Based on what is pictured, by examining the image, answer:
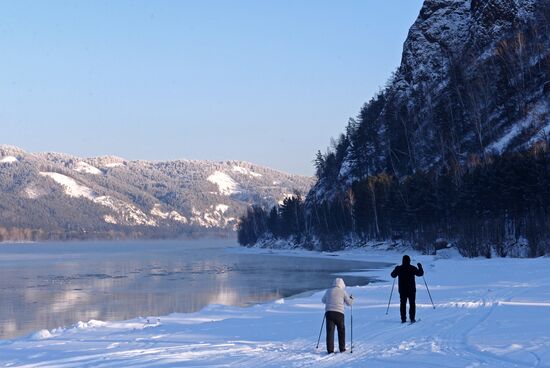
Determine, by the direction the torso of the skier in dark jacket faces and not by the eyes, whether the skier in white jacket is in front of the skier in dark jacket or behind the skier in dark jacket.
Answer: behind

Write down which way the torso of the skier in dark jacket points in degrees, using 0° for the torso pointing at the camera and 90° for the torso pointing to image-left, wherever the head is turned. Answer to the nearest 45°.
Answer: approximately 180°
